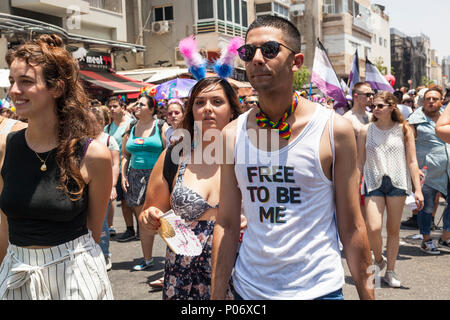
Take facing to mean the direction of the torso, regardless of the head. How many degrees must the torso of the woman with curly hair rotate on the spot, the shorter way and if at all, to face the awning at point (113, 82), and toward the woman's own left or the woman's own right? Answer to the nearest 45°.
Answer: approximately 135° to the woman's own right

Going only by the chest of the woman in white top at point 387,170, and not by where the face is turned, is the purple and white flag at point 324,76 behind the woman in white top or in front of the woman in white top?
behind

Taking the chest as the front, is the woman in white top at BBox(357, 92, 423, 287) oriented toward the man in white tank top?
yes

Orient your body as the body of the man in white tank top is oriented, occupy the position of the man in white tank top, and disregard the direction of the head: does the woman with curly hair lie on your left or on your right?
on your right

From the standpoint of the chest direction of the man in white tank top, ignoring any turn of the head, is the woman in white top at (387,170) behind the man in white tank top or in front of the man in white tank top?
behind

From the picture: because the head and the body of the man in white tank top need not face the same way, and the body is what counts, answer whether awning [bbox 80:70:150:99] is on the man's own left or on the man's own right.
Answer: on the man's own right

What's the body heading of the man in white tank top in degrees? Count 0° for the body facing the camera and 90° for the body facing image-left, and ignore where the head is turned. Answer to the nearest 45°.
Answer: approximately 45°

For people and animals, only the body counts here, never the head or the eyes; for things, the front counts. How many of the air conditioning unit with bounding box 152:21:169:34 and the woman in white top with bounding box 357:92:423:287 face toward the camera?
2

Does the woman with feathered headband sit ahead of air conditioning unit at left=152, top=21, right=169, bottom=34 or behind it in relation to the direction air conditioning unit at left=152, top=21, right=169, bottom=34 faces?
ahead

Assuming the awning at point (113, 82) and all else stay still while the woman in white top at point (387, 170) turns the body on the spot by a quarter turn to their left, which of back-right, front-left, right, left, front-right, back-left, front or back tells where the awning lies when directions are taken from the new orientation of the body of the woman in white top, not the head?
back-left
